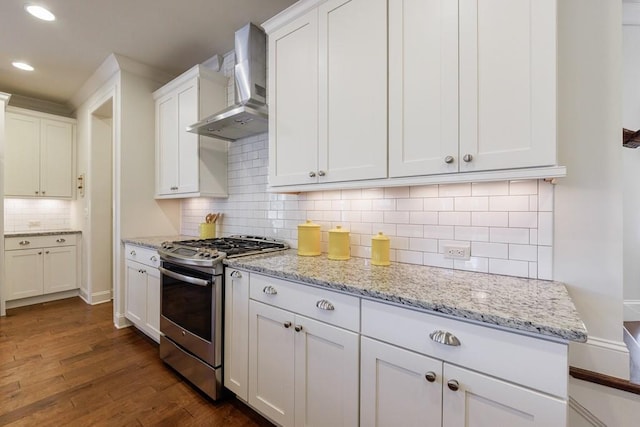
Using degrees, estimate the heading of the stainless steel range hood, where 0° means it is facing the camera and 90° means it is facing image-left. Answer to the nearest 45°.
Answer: approximately 45°

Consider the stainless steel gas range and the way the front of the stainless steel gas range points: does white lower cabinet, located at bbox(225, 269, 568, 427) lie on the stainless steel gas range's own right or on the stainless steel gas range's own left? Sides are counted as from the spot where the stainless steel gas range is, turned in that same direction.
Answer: on the stainless steel gas range's own left

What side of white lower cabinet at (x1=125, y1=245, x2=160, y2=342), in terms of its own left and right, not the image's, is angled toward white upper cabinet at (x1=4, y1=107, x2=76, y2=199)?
right

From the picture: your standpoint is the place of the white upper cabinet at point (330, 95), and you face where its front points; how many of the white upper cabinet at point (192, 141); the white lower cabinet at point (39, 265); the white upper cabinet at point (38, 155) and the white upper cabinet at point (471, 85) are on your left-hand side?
1

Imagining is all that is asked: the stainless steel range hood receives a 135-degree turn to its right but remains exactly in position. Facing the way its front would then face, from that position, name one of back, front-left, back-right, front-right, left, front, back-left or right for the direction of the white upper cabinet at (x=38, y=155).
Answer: front-left

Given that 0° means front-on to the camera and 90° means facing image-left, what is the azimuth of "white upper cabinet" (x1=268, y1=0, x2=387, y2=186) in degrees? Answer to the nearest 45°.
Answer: approximately 45°
